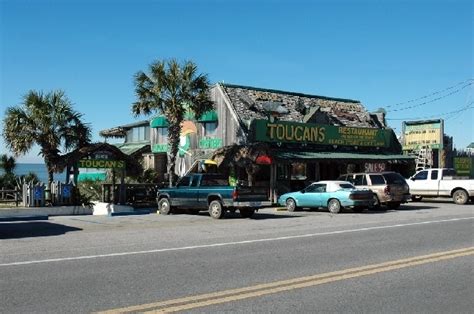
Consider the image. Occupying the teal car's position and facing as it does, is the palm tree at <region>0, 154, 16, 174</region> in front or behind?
in front

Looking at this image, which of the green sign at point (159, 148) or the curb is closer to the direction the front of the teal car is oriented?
the green sign

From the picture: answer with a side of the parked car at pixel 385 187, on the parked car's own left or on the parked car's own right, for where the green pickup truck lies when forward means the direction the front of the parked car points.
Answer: on the parked car's own left

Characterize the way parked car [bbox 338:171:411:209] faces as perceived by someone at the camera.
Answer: facing away from the viewer and to the left of the viewer

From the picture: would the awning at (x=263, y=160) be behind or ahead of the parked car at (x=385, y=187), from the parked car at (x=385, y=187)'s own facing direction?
ahead

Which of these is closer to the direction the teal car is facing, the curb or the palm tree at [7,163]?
the palm tree

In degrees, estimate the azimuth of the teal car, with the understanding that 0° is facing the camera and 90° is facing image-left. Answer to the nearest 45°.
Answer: approximately 135°
